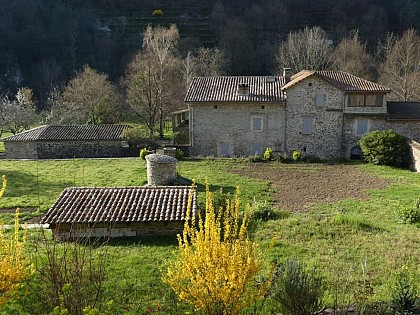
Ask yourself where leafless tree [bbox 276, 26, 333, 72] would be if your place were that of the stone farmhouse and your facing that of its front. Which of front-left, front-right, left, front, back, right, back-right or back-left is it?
back

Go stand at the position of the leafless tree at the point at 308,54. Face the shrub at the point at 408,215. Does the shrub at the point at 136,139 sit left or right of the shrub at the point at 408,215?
right

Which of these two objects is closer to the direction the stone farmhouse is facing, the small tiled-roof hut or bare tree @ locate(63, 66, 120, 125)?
the small tiled-roof hut

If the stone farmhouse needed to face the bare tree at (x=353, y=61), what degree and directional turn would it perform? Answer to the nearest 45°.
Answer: approximately 180°

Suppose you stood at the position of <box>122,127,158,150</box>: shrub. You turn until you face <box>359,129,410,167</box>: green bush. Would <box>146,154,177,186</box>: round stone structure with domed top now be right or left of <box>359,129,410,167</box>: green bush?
right

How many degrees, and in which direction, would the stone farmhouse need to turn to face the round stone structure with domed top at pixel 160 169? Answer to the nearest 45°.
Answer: approximately 45° to its right

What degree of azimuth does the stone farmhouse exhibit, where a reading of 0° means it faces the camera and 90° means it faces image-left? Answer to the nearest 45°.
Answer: approximately 0°

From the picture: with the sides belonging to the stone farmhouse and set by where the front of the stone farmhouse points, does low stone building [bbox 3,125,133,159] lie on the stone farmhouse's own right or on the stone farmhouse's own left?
on the stone farmhouse's own right

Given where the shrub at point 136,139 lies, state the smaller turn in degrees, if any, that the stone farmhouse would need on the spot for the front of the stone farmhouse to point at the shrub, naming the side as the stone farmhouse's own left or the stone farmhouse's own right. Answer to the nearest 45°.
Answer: approximately 90° to the stone farmhouse's own right

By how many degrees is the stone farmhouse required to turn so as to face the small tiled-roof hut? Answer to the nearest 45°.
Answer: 0° — it already faces it

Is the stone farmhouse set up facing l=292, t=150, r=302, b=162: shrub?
yes

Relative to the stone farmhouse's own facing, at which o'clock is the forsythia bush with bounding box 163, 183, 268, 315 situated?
The forsythia bush is roughly at 12 o'clock from the stone farmhouse.

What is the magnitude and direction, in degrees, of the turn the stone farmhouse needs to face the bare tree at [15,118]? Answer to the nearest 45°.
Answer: approximately 90° to its right
